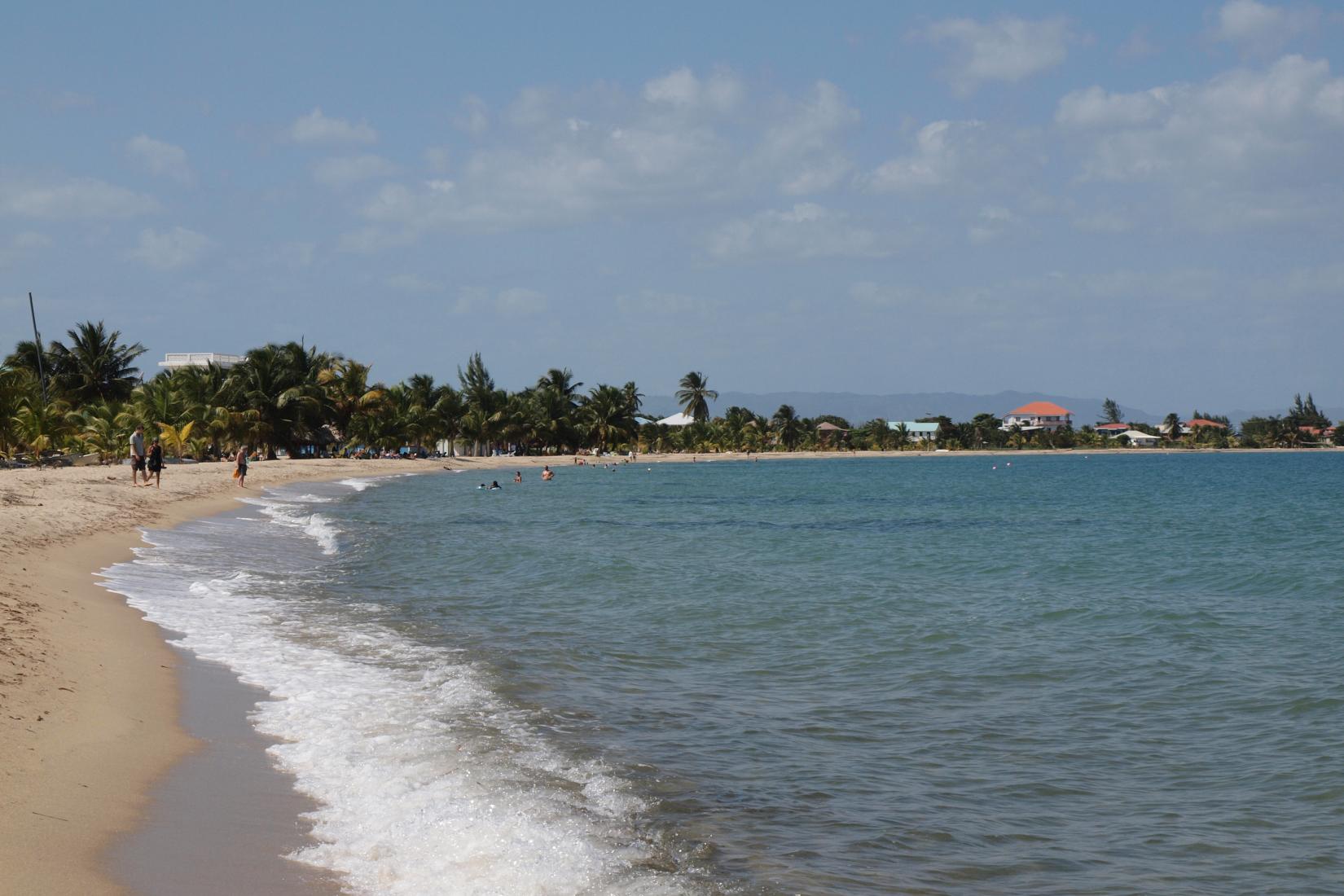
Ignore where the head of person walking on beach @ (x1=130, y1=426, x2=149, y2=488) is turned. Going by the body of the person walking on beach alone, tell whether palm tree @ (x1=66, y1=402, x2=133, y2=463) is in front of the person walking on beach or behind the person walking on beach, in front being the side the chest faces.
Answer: behind

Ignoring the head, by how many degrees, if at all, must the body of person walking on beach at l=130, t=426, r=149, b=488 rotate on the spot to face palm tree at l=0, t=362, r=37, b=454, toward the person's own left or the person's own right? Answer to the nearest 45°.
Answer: approximately 180°

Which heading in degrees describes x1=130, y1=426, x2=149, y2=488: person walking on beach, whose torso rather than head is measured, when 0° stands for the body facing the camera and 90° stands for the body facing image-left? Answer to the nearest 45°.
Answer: approximately 315°
